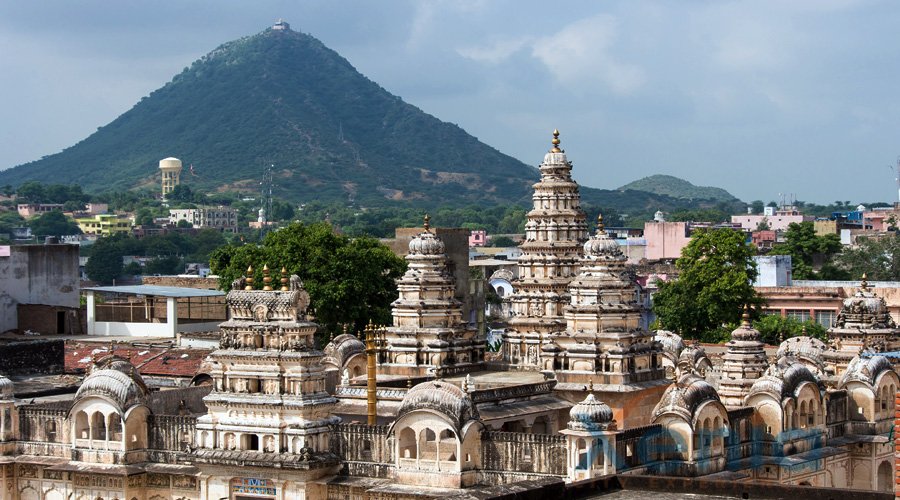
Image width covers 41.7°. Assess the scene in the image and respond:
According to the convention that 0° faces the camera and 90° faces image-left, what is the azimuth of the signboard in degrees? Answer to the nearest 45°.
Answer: approximately 0°
